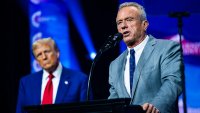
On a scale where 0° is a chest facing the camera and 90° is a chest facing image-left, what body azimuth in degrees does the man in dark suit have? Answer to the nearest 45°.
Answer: approximately 0°

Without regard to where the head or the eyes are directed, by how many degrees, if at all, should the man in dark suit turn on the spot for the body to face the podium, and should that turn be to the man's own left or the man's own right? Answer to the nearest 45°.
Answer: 0° — they already face it
